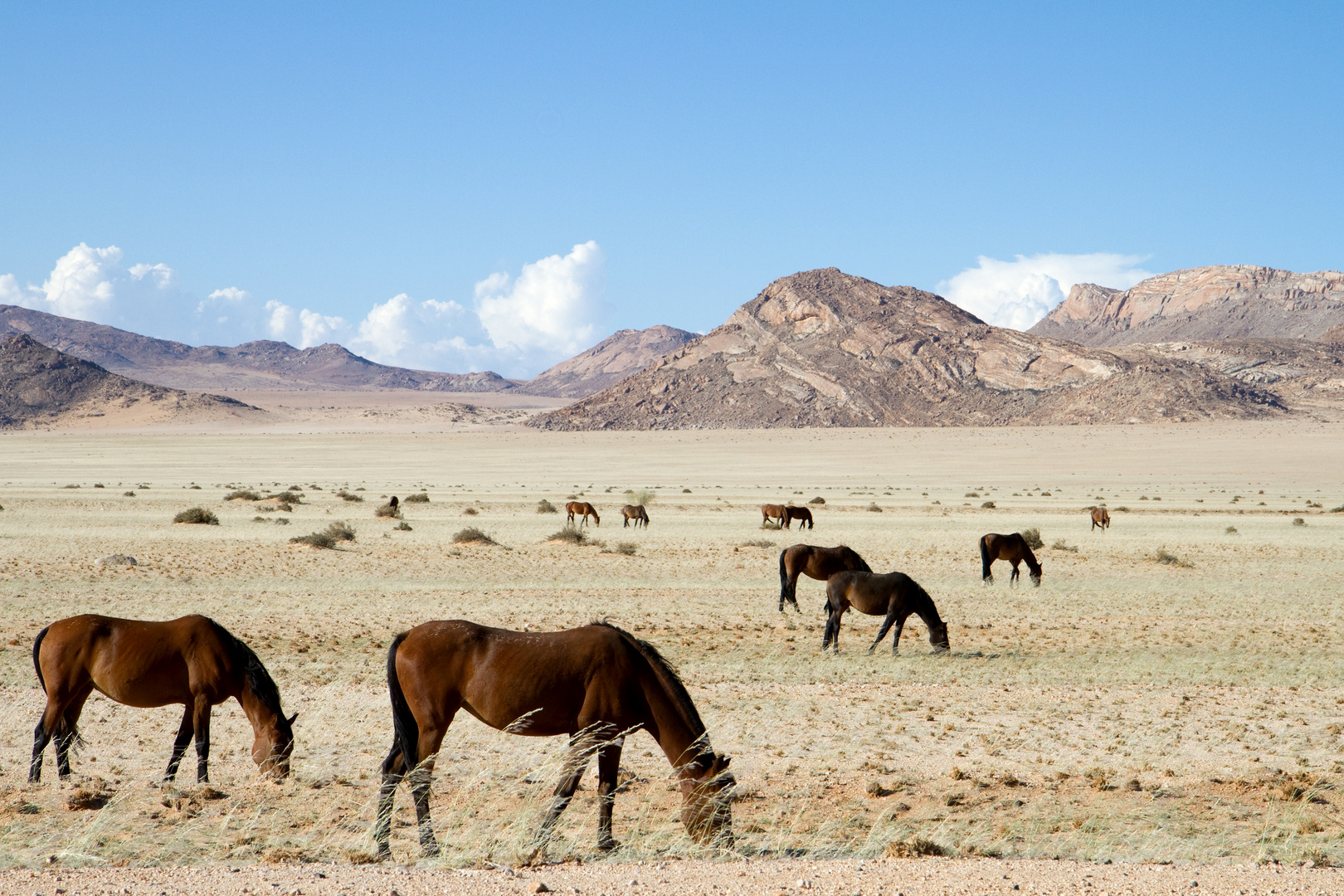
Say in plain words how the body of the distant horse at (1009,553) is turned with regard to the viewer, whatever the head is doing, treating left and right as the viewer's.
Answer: facing to the right of the viewer

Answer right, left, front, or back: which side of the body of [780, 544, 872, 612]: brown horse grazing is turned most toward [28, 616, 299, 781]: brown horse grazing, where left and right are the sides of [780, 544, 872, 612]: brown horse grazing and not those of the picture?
right

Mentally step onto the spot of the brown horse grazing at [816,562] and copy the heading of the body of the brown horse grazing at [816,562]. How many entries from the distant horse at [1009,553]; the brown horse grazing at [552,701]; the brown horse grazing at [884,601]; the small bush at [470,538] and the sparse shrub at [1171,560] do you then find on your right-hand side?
2

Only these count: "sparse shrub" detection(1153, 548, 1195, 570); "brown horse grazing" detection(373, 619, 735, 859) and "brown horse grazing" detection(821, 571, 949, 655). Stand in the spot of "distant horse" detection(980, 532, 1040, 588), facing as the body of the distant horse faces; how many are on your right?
2

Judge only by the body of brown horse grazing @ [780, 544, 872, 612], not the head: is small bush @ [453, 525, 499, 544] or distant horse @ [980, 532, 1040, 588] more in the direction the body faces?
the distant horse

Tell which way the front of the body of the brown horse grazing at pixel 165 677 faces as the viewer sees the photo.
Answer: to the viewer's right

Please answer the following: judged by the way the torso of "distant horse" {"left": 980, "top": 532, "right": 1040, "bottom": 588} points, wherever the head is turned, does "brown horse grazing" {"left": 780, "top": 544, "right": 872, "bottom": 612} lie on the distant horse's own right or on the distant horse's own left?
on the distant horse's own right

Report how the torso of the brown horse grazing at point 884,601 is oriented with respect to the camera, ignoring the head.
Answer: to the viewer's right

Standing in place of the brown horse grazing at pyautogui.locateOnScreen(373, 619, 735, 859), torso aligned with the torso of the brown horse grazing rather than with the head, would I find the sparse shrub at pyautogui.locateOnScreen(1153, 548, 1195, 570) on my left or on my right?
on my left

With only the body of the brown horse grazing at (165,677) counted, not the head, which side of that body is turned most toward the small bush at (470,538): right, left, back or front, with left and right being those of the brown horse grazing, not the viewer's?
left

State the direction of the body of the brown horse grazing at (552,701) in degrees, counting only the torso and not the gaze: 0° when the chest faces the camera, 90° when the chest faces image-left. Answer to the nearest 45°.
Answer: approximately 270°

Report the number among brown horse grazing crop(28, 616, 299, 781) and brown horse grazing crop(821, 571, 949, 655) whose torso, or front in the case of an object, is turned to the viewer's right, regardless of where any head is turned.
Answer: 2

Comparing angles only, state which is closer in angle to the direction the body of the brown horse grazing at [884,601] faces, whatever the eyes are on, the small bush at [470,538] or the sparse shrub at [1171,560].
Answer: the sparse shrub
